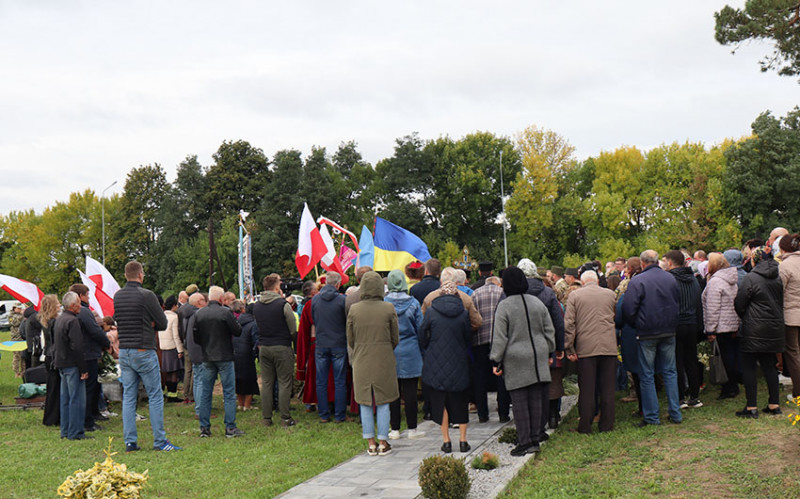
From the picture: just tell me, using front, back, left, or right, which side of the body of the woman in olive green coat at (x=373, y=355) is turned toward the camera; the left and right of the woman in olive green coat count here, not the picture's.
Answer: back

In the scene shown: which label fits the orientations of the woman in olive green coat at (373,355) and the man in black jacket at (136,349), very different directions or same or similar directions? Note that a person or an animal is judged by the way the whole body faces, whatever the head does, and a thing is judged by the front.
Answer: same or similar directions

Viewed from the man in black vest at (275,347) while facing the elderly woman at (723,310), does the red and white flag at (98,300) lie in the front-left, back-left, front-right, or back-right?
back-left

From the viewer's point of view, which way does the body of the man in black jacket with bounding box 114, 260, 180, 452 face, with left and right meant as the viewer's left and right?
facing away from the viewer and to the right of the viewer

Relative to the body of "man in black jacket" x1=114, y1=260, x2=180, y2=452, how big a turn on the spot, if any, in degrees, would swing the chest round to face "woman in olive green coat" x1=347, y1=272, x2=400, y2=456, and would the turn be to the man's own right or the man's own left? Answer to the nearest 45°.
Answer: approximately 90° to the man's own right

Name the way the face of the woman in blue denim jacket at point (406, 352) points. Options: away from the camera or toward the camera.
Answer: away from the camera

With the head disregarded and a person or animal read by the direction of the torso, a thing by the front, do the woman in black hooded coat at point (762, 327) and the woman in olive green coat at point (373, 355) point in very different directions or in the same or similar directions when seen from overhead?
same or similar directions

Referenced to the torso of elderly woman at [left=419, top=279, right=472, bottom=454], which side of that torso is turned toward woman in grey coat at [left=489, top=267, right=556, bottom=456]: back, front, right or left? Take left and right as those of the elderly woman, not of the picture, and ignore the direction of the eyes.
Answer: right

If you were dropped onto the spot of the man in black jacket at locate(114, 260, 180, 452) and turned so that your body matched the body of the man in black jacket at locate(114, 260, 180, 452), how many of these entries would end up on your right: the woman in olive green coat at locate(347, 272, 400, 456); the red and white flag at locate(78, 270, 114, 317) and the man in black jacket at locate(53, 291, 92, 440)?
1

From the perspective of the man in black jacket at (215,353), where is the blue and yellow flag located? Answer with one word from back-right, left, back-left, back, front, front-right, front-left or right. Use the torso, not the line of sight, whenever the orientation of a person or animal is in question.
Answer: front

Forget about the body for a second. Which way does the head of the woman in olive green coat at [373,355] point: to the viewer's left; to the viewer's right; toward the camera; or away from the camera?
away from the camera

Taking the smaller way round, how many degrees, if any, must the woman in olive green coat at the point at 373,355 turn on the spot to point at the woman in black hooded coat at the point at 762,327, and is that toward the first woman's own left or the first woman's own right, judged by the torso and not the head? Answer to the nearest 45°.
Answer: approximately 90° to the first woman's own right

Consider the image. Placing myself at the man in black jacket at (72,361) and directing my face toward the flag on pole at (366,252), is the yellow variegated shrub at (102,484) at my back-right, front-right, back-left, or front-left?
back-right

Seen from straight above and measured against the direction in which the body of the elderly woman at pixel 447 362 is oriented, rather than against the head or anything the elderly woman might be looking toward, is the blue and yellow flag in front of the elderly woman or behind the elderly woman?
in front

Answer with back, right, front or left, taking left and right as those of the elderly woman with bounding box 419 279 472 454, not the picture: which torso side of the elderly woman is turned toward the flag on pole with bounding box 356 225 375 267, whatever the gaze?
front

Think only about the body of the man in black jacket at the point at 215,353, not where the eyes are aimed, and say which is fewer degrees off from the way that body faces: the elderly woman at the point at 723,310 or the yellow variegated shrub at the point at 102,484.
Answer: the elderly woman

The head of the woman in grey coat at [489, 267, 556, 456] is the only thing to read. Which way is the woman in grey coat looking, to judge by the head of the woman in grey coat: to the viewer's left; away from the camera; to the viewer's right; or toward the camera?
away from the camera

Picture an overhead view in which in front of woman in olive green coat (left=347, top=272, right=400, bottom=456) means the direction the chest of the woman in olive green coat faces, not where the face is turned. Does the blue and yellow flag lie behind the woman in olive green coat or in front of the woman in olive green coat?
in front

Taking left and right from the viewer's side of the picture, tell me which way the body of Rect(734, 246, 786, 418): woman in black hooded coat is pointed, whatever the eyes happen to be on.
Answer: facing away from the viewer and to the left of the viewer

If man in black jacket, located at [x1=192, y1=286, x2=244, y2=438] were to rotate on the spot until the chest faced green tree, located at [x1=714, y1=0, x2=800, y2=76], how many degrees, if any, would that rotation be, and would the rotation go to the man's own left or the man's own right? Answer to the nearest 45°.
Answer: approximately 45° to the man's own right

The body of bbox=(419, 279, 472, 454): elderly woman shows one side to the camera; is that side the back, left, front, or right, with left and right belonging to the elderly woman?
back
